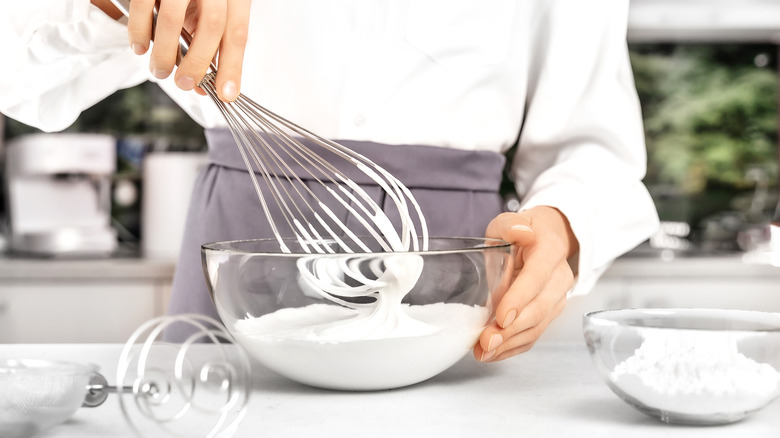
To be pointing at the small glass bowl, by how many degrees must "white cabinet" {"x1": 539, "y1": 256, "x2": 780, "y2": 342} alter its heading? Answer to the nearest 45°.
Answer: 0° — it already faces it

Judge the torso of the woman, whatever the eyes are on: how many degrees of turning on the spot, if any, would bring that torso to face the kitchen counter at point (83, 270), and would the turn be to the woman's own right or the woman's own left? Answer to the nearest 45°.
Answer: approximately 135° to the woman's own right

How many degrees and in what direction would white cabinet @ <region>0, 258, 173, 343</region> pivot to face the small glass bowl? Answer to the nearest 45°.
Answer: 0° — it already faces it

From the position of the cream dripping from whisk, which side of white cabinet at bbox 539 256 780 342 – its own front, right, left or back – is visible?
front

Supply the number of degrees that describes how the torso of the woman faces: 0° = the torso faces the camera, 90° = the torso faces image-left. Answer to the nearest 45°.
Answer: approximately 0°

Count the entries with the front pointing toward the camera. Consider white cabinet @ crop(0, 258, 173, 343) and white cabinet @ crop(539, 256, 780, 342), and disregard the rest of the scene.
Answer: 2

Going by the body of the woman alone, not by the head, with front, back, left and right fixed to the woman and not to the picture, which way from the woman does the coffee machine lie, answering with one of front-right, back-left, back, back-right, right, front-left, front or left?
back-right

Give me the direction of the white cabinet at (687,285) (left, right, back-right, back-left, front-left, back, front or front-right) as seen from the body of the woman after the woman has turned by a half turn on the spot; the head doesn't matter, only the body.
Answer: front-right

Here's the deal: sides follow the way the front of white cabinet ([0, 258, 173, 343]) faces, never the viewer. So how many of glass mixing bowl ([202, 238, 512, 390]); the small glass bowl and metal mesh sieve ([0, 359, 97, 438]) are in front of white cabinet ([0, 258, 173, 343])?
3

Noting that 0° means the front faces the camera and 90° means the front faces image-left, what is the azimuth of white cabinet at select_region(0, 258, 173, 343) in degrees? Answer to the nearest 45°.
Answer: approximately 0°
